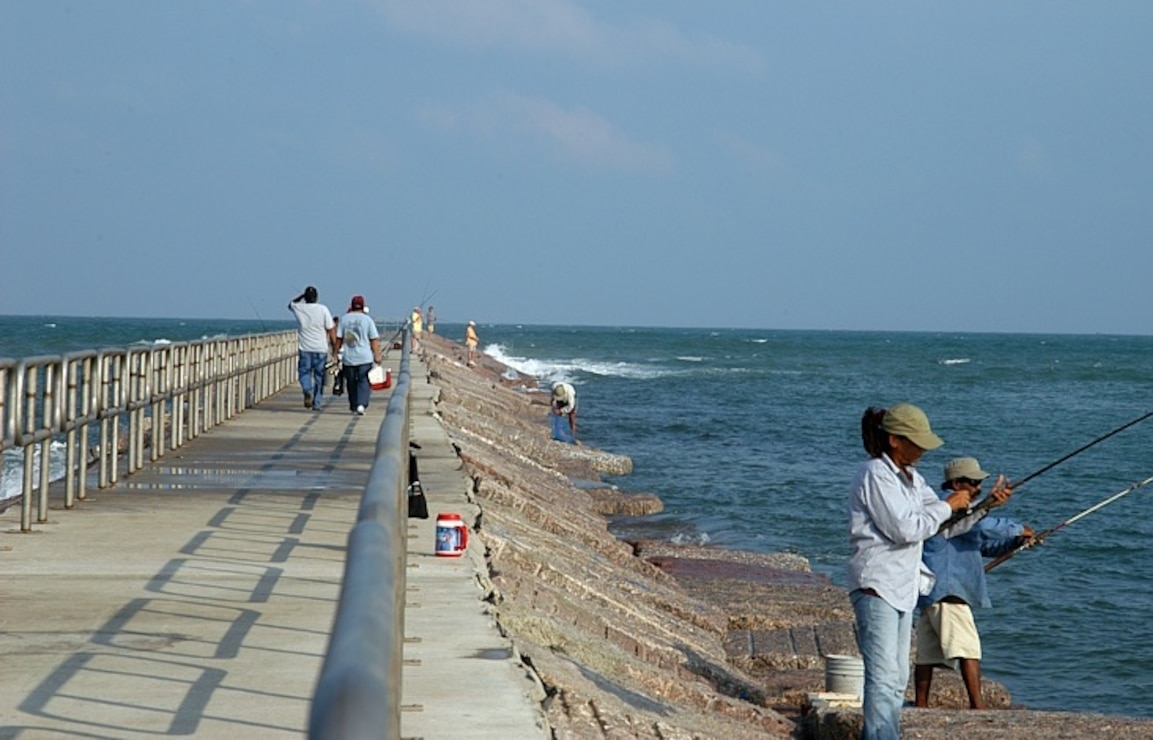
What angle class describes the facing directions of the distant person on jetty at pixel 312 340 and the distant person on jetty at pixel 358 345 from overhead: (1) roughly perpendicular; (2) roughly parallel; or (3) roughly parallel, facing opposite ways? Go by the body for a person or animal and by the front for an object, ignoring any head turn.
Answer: roughly parallel

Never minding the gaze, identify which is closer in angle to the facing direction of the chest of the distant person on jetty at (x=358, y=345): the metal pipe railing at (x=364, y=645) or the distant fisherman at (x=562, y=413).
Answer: the distant fisherman

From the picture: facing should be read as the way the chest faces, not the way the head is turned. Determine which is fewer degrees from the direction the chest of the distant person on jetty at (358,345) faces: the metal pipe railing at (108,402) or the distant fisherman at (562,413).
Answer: the distant fisherman

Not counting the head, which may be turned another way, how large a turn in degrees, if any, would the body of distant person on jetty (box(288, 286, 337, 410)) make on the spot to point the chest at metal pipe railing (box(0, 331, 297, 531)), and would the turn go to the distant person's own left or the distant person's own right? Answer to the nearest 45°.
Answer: approximately 180°

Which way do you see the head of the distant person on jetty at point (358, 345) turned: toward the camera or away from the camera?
away from the camera

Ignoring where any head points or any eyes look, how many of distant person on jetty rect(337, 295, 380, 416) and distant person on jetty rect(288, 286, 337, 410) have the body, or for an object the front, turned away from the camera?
2

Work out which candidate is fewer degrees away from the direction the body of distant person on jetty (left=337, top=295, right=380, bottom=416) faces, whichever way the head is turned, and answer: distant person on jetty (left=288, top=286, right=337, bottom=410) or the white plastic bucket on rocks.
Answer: the distant person on jetty

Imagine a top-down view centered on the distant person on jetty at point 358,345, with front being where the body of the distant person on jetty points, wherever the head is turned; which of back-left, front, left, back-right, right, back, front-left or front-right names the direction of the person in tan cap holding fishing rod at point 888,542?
back

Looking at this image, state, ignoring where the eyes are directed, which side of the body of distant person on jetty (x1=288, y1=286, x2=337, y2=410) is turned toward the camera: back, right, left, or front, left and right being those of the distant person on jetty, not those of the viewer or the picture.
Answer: back

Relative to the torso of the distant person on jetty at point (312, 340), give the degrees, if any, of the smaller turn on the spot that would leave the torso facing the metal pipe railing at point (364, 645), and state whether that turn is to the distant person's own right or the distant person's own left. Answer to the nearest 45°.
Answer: approximately 180°

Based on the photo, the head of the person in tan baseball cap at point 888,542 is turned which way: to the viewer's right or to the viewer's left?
to the viewer's right

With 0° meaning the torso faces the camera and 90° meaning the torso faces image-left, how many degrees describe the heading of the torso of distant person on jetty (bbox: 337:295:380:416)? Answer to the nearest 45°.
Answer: approximately 180°
